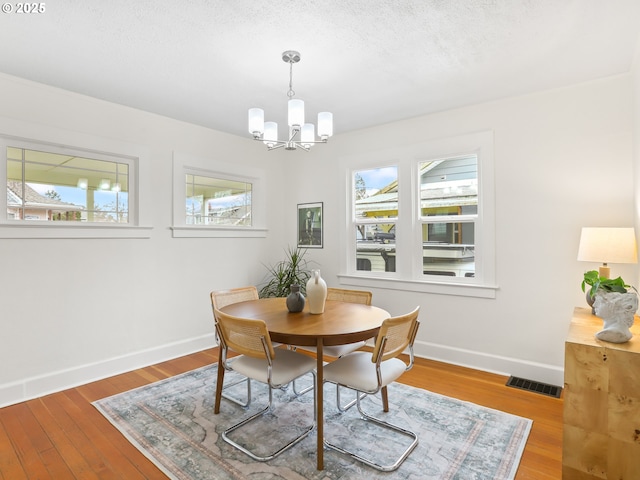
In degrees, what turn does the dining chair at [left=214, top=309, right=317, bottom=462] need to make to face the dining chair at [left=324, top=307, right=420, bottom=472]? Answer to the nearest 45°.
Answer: approximately 45° to its right

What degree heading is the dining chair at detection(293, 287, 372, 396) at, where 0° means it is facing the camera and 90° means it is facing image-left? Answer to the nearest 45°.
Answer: approximately 45°

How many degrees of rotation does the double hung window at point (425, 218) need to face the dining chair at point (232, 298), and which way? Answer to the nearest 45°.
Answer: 0° — it already faces it

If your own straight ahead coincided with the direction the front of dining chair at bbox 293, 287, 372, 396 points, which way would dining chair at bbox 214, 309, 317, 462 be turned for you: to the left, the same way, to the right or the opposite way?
the opposite way

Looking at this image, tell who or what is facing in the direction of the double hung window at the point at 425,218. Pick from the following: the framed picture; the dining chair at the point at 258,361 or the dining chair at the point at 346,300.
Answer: the dining chair at the point at 258,361

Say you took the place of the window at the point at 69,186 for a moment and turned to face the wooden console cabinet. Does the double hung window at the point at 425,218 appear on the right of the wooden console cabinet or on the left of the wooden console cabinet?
left

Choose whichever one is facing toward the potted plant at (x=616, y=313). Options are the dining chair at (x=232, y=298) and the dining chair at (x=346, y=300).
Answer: the dining chair at (x=232, y=298)

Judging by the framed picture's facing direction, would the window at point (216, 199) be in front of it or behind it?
in front

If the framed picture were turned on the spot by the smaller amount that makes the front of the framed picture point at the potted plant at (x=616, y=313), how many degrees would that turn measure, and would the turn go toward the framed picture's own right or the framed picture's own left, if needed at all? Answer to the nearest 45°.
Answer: approximately 90° to the framed picture's own left

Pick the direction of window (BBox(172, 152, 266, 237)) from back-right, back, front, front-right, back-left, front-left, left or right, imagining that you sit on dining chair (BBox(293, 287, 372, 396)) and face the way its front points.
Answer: right

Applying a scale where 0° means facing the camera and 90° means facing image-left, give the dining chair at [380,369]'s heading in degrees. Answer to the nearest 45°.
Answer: approximately 135°

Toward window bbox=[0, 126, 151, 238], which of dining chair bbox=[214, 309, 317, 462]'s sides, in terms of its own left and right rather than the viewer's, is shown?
left

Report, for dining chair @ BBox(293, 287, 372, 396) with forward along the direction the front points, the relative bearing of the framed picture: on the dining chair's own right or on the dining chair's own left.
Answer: on the dining chair's own right

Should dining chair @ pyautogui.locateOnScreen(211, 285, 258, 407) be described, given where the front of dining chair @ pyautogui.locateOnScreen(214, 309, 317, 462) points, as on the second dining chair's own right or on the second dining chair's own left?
on the second dining chair's own left

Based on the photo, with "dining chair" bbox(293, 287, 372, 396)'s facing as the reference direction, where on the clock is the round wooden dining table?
The round wooden dining table is roughly at 11 o'clock from the dining chair.

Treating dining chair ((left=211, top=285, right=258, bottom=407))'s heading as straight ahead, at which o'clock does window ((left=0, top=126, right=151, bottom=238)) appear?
The window is roughly at 5 o'clock from the dining chair.

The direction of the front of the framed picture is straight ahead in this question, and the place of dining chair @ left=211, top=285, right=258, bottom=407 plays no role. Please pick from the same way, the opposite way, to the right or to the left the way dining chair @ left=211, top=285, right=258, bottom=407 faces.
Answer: to the left
